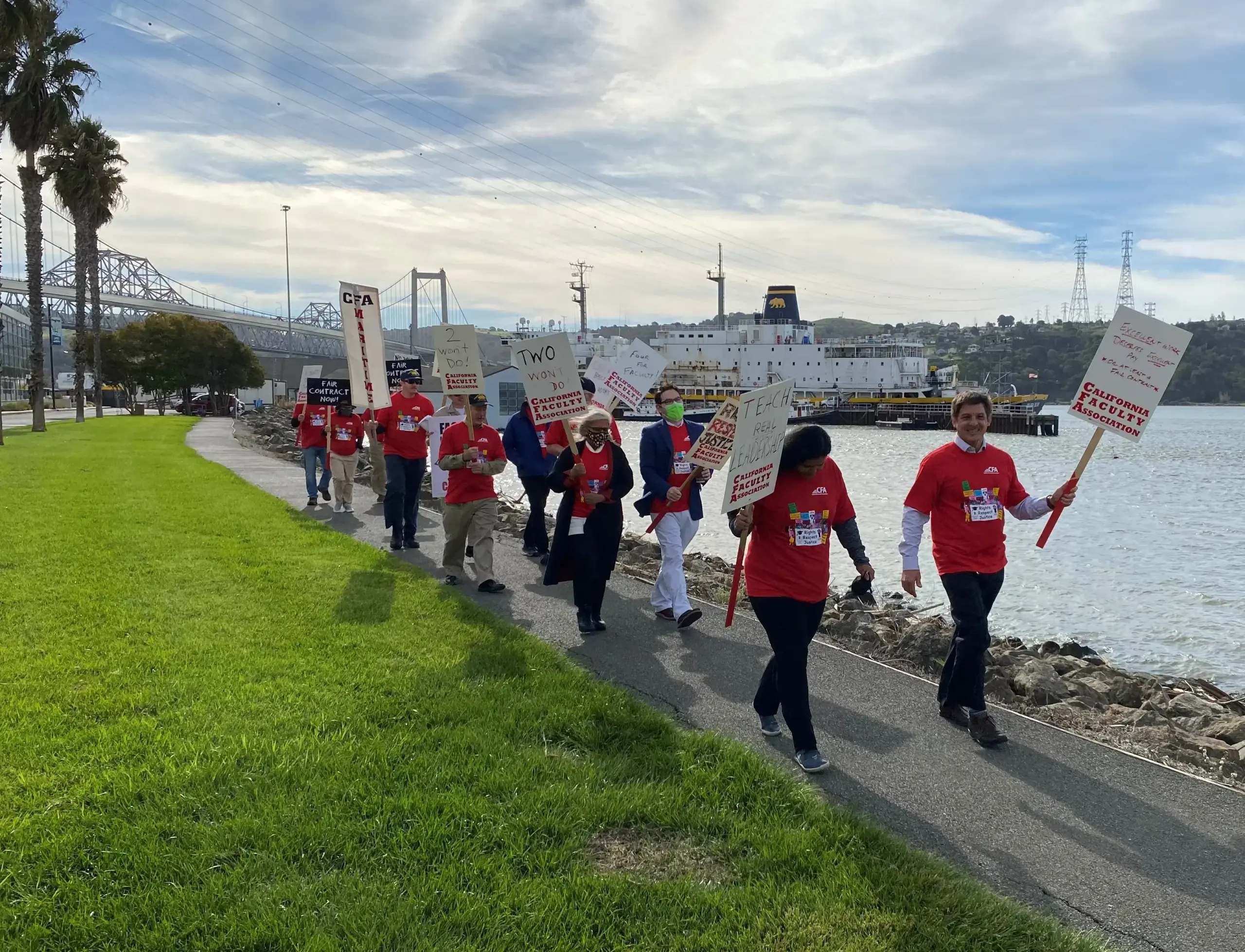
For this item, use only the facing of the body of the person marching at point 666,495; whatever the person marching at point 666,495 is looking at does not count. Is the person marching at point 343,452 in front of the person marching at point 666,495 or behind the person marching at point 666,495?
behind

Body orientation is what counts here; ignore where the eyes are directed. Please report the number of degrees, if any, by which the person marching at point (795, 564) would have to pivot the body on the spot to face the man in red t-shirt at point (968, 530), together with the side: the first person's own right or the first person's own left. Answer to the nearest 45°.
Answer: approximately 90° to the first person's own left

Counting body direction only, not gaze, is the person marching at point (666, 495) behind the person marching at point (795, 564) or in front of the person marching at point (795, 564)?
behind

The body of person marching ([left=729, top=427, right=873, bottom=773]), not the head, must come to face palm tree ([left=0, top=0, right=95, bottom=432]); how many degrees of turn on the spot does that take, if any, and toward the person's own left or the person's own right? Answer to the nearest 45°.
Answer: approximately 180°

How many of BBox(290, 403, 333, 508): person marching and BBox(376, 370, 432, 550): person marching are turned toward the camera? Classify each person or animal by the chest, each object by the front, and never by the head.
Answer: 2

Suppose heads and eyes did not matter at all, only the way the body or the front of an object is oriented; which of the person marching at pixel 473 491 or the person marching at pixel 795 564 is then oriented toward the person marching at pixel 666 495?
the person marching at pixel 473 491

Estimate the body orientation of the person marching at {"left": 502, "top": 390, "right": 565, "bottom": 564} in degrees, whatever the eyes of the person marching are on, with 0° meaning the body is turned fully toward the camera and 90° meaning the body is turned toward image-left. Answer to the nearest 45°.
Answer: approximately 315°

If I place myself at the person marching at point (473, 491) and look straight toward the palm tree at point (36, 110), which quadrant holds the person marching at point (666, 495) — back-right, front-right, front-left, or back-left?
back-right
